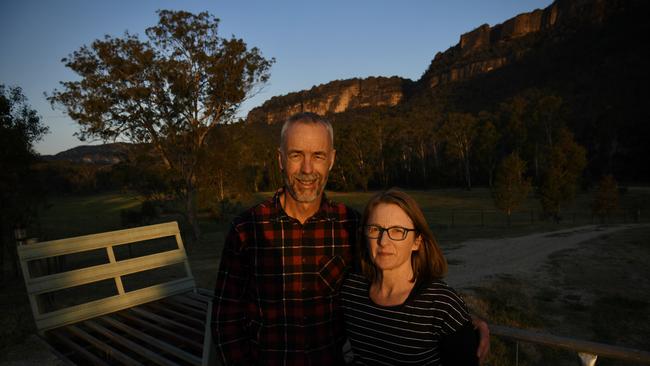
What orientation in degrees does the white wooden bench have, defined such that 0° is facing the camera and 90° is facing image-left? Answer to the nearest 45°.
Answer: approximately 315°

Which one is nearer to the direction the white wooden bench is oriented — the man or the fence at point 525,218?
the man

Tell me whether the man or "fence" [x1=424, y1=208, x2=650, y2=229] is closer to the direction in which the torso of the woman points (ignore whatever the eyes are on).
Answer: the man

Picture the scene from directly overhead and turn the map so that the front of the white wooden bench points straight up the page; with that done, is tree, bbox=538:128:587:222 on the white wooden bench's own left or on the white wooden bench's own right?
on the white wooden bench's own left

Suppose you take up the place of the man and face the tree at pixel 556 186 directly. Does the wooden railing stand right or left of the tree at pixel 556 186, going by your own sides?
right

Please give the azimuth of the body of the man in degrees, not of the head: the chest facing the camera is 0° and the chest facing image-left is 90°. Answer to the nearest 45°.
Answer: approximately 0°

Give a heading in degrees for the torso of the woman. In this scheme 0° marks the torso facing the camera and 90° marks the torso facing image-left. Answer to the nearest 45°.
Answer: approximately 45°

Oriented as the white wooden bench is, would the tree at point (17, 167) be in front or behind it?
behind

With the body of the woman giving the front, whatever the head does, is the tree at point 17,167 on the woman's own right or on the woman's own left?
on the woman's own right

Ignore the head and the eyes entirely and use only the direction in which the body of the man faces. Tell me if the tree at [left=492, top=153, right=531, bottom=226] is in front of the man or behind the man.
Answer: behind
